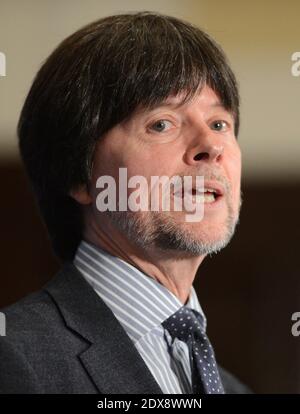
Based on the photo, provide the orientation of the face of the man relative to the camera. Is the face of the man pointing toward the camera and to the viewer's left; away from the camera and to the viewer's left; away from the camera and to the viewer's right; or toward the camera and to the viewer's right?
toward the camera and to the viewer's right

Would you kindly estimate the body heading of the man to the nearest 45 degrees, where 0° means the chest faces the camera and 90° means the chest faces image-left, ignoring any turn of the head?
approximately 315°
